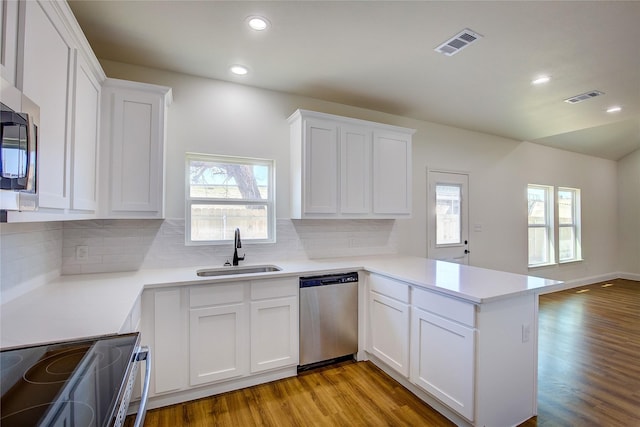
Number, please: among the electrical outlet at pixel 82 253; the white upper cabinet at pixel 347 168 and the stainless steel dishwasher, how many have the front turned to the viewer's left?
0

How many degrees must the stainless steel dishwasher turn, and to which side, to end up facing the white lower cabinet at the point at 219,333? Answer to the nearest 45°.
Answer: approximately 90° to its right

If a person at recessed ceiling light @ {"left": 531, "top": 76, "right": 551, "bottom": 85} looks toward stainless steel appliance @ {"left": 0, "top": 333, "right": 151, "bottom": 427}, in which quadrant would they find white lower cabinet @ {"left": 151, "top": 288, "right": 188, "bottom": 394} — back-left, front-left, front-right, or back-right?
front-right

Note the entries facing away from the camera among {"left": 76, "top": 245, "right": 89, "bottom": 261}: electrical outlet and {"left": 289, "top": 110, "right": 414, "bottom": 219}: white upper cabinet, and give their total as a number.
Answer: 0

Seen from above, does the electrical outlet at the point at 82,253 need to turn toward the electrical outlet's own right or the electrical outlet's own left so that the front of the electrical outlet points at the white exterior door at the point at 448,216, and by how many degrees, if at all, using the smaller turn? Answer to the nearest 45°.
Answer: approximately 90° to the electrical outlet's own left

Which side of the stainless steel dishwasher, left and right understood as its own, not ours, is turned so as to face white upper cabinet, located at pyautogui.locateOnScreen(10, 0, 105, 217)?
right

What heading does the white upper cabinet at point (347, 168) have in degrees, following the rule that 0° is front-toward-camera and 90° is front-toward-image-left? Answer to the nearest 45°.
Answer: approximately 315°

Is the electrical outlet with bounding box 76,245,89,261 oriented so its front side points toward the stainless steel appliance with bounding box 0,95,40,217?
yes

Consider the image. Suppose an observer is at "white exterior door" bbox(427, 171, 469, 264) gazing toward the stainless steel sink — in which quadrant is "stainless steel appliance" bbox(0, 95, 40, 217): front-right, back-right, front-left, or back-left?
front-left

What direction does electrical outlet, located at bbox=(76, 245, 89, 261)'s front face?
toward the camera

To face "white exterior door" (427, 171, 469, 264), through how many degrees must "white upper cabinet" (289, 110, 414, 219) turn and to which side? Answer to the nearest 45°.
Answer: approximately 90° to its left

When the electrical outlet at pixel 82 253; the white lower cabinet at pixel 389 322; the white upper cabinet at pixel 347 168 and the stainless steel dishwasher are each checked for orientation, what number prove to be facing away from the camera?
0

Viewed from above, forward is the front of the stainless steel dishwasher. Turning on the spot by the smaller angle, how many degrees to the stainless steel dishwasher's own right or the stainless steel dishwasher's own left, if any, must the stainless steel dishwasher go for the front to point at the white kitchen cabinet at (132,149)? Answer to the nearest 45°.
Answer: approximately 135° to the stainless steel dishwasher's own right

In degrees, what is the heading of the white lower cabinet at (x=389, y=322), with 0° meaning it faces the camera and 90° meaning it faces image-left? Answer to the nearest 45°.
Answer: approximately 45°
